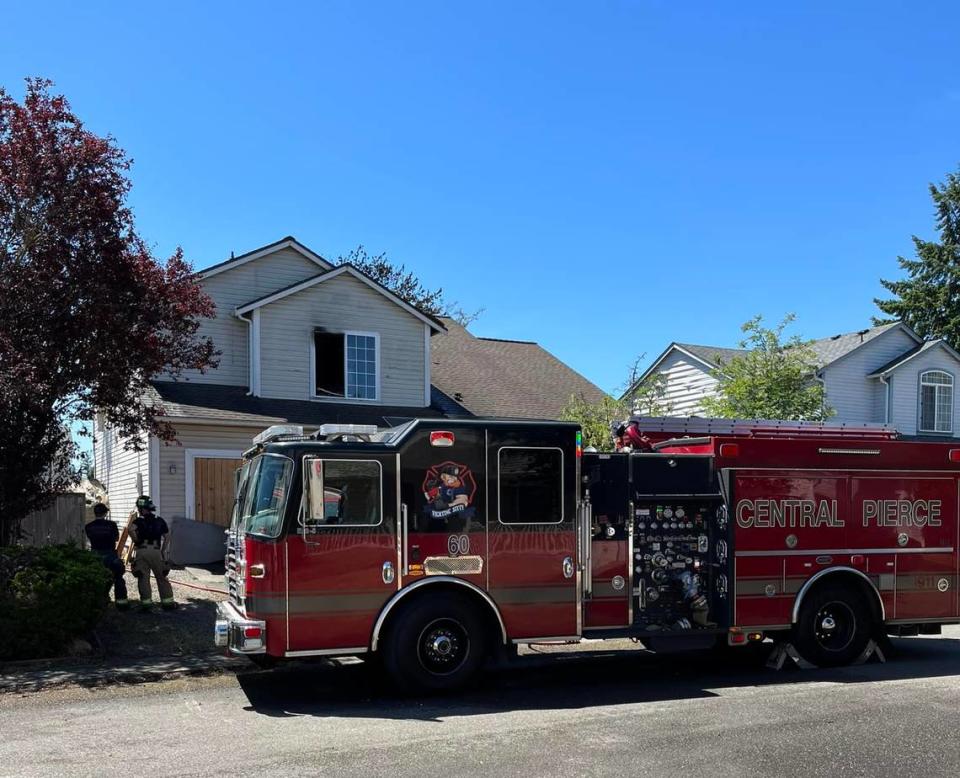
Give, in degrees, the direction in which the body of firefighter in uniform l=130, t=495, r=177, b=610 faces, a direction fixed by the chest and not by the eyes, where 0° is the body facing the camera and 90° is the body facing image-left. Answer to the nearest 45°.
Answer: approximately 180°

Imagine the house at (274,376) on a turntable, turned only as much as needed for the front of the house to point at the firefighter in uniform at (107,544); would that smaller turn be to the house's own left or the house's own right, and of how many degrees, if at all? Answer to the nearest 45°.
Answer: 0° — it already faces them

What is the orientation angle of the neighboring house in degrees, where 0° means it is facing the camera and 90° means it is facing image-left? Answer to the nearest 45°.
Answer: approximately 0°

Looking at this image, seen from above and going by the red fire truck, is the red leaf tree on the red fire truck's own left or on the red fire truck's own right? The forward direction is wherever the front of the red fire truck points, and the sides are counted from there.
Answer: on the red fire truck's own right

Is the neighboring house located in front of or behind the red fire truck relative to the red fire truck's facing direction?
behind

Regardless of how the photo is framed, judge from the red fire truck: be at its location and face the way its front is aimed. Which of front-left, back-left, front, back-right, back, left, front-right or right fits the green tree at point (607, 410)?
back-right
